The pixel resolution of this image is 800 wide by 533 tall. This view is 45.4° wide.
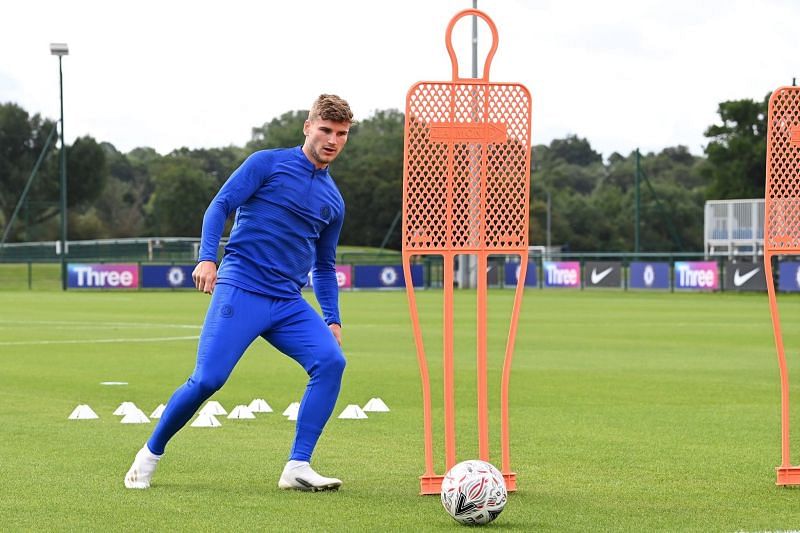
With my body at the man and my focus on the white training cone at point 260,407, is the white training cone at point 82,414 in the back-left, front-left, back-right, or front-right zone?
front-left

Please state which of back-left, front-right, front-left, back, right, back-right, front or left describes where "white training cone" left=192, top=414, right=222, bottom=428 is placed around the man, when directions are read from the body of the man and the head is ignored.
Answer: back-left

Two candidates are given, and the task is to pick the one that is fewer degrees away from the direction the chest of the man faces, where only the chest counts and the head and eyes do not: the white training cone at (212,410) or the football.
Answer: the football

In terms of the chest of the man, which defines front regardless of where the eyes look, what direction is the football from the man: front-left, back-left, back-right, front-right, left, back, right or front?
front

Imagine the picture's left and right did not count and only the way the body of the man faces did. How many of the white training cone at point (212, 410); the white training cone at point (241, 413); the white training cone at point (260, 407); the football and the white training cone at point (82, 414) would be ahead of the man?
1

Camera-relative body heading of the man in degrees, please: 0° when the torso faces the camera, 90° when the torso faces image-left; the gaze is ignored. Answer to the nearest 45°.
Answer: approximately 315°

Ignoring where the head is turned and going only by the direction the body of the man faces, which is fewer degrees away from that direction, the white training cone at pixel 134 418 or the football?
the football

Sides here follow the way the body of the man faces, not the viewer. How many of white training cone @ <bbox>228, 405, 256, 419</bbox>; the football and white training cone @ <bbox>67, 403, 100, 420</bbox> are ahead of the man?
1

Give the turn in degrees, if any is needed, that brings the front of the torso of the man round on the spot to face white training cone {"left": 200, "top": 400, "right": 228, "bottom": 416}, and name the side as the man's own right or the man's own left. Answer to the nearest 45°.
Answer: approximately 135° to the man's own left

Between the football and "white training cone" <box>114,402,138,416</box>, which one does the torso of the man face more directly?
the football

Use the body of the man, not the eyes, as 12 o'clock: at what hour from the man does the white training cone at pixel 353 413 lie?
The white training cone is roughly at 8 o'clock from the man.

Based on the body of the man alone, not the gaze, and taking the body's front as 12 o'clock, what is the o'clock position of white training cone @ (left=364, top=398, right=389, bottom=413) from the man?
The white training cone is roughly at 8 o'clock from the man.
